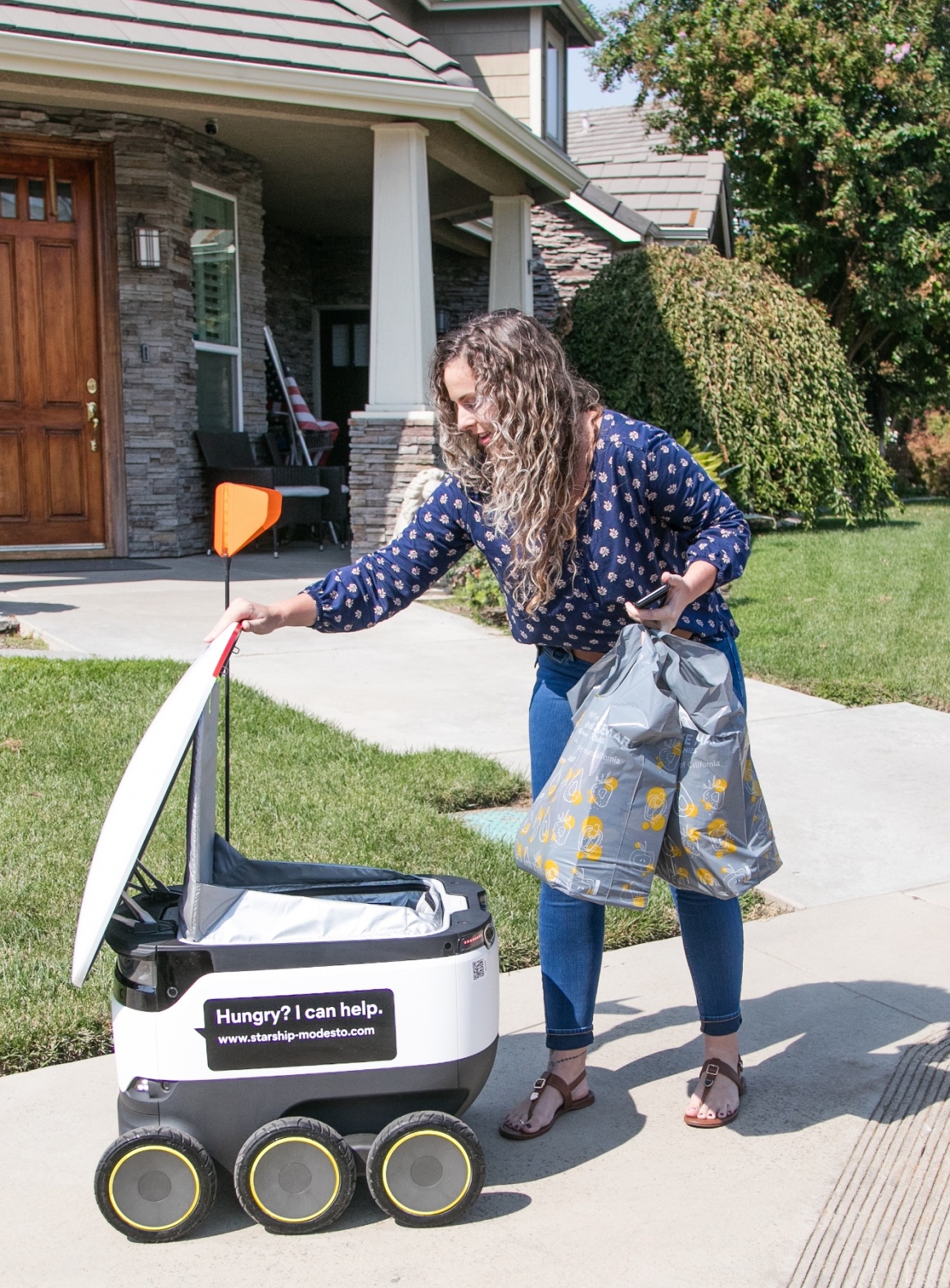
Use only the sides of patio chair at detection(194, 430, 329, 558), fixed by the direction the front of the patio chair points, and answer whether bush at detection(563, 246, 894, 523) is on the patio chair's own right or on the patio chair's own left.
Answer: on the patio chair's own left

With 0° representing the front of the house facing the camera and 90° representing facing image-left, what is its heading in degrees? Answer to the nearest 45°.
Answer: approximately 0°

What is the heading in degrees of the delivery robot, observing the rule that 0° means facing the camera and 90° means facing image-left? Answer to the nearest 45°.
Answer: approximately 90°

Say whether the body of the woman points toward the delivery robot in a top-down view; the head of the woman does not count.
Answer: yes

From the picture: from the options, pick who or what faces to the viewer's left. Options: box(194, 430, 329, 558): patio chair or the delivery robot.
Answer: the delivery robot

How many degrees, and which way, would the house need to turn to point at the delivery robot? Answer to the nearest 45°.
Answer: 0° — it already faces it

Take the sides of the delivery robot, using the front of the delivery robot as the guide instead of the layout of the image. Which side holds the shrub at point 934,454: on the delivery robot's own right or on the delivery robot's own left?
on the delivery robot's own right

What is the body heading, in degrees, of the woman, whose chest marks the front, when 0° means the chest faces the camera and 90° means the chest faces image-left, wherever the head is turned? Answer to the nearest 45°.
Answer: approximately 45°

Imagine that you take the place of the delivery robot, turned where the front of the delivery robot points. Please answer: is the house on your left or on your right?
on your right

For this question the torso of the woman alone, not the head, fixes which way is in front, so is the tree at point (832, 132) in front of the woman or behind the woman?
behind

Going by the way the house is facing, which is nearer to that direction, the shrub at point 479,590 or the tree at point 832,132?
the shrub

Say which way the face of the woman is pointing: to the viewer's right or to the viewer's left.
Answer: to the viewer's left
